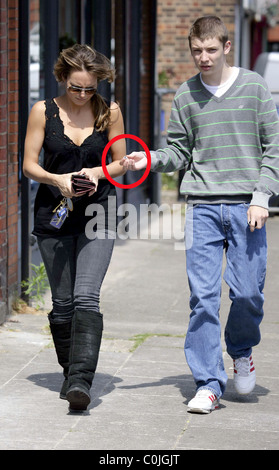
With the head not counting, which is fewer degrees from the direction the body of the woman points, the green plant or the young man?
the young man

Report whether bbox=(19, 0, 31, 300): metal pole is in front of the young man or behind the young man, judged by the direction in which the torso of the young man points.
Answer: behind

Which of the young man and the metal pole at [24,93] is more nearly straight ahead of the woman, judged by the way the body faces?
the young man

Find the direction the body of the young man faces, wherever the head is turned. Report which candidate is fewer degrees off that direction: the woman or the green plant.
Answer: the woman

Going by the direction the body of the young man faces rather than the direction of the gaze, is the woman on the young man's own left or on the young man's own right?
on the young man's own right

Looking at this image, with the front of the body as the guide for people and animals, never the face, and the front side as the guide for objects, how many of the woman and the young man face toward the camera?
2

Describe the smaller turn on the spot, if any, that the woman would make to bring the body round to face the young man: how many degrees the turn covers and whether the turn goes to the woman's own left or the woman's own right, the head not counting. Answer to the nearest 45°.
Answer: approximately 90° to the woman's own left

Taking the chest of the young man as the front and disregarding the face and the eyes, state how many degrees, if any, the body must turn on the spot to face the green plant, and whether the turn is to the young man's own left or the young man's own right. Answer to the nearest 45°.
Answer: approximately 135° to the young man's own right

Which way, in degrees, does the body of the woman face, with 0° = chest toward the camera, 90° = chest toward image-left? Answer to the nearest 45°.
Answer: approximately 0°
